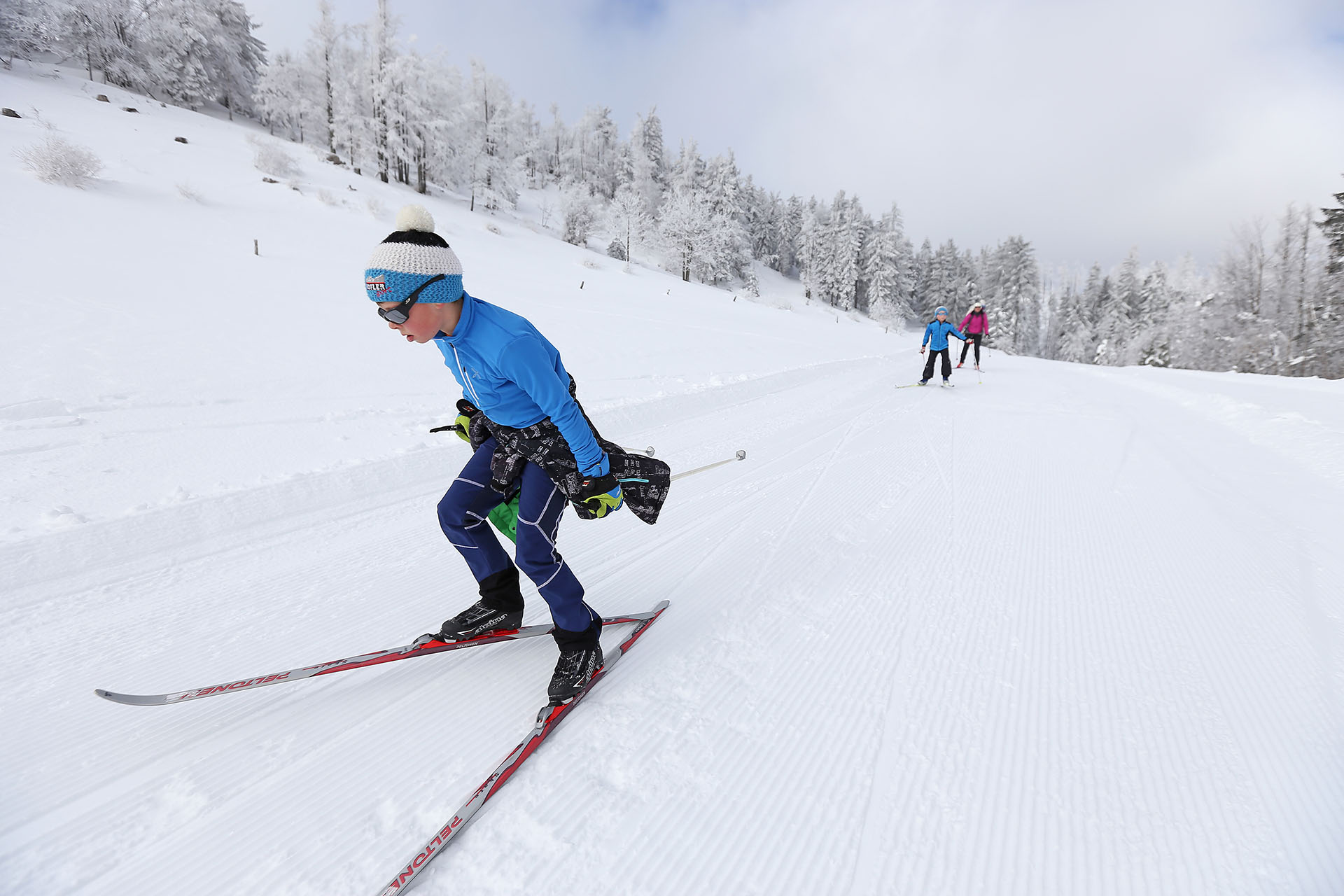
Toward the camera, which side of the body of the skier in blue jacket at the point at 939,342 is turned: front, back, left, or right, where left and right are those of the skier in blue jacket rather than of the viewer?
front

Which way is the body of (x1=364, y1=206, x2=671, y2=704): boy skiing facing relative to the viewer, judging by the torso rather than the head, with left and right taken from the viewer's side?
facing the viewer and to the left of the viewer

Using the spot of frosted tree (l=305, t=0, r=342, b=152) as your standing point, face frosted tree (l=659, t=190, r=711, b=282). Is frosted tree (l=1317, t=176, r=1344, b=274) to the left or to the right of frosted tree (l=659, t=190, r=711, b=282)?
right

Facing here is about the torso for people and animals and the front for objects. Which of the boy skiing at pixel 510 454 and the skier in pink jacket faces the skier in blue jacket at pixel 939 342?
the skier in pink jacket

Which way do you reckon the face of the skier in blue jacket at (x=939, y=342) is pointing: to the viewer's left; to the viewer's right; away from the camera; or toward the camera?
toward the camera

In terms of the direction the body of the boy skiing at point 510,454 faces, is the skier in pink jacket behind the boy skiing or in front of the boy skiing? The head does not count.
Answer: behind

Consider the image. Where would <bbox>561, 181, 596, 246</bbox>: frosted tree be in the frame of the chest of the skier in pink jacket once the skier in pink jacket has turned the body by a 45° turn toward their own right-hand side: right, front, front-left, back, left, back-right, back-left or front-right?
right

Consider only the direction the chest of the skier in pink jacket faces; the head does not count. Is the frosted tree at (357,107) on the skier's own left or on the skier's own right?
on the skier's own right

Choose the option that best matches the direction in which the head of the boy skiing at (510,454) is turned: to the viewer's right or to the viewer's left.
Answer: to the viewer's left

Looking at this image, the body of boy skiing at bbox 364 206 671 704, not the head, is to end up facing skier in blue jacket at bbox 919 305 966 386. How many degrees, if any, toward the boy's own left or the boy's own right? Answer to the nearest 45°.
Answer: approximately 180°

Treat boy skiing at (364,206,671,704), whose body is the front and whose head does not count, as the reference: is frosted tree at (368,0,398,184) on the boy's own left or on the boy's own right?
on the boy's own right

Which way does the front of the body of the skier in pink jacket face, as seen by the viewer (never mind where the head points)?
toward the camera

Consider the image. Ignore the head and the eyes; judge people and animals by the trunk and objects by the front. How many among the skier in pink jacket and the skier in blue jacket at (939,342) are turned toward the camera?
2
